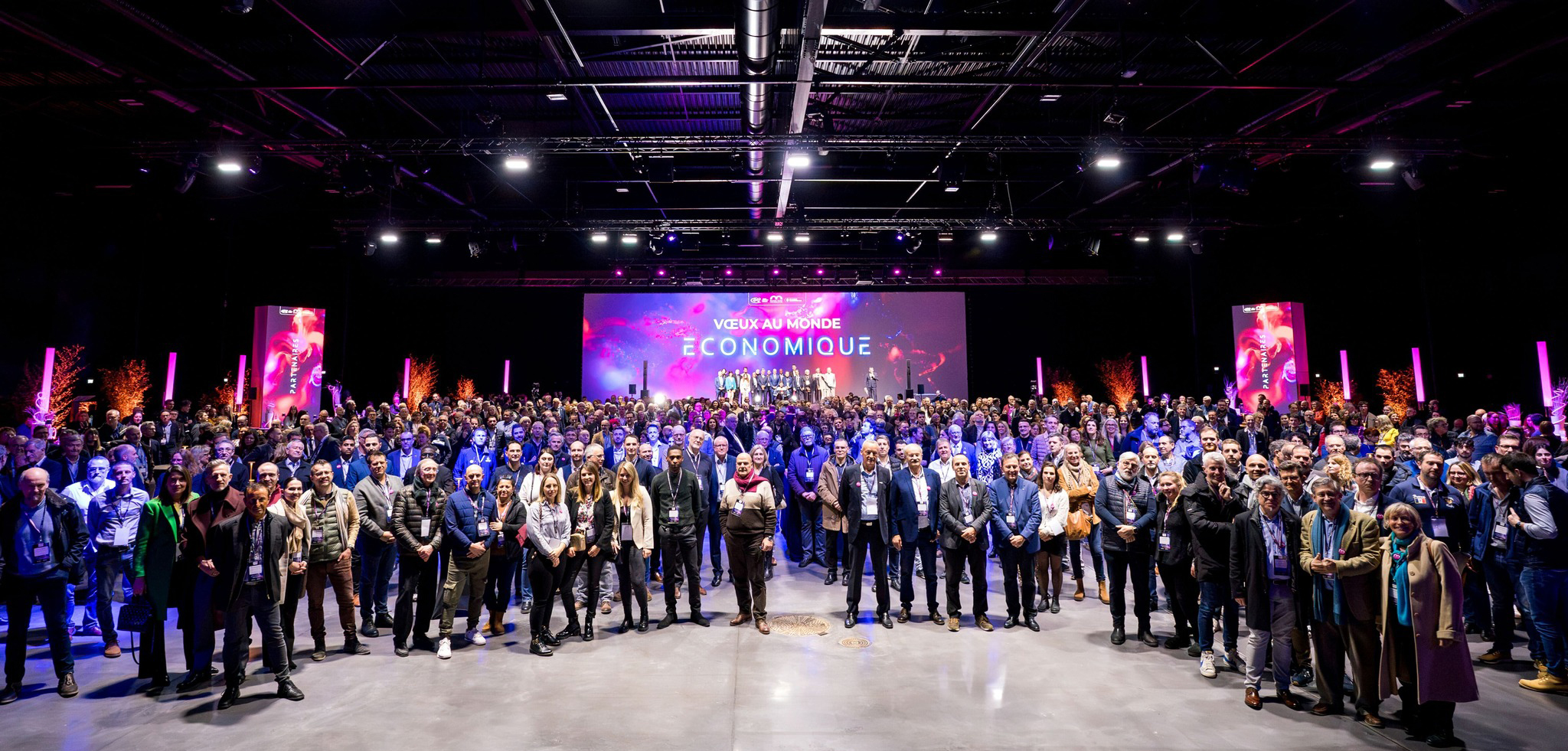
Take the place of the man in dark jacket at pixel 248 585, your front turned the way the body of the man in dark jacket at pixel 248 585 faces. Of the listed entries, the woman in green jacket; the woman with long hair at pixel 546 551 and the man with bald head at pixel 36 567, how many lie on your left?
1

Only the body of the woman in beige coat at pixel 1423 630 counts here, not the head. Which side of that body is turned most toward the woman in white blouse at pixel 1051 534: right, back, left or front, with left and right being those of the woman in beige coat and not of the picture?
right

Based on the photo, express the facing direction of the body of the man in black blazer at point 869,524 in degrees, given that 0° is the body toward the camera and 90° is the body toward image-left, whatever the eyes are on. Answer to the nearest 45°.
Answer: approximately 0°

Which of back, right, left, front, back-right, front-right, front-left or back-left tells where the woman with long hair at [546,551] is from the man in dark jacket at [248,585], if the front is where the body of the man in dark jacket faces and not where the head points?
left

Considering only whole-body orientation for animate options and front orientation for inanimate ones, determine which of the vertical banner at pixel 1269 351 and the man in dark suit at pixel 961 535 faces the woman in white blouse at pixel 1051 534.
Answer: the vertical banner

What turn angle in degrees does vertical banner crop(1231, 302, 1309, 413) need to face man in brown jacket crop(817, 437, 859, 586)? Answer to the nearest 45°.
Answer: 0° — it already faces them

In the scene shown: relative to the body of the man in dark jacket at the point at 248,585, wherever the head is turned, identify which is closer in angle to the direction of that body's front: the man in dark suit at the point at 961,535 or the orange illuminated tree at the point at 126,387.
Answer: the man in dark suit

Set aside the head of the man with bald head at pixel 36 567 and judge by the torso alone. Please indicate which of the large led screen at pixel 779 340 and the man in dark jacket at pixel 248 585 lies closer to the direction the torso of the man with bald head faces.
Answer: the man in dark jacket

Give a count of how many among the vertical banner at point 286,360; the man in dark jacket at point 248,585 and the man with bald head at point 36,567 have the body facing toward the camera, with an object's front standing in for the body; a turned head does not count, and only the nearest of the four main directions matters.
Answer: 3
